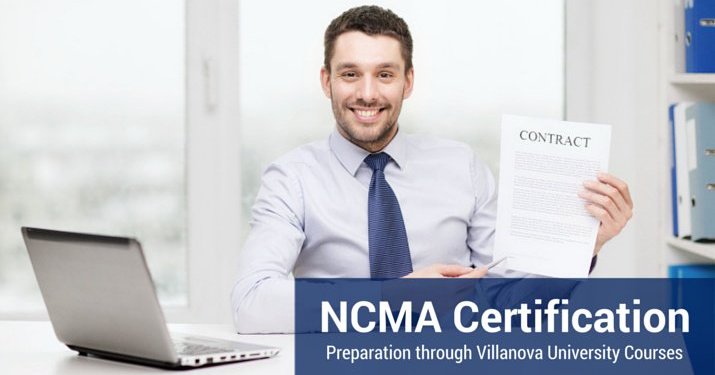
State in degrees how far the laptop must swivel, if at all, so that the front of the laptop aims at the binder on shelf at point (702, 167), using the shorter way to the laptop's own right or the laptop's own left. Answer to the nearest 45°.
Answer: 0° — it already faces it

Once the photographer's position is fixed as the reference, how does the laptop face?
facing away from the viewer and to the right of the viewer

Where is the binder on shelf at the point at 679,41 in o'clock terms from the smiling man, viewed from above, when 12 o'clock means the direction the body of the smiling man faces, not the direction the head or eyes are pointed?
The binder on shelf is roughly at 8 o'clock from the smiling man.

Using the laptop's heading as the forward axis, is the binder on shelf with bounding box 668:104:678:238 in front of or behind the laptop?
in front

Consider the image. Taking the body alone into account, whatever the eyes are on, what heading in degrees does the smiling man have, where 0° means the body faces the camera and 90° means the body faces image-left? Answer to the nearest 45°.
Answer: approximately 0°

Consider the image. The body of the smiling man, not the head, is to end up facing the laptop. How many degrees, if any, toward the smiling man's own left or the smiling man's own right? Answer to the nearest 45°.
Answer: approximately 45° to the smiling man's own right

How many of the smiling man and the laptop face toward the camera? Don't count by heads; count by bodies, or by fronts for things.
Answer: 1

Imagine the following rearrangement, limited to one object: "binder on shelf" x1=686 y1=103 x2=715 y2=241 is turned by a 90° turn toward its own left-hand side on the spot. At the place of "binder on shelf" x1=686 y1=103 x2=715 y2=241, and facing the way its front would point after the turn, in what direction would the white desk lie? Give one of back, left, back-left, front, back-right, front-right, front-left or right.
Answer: right

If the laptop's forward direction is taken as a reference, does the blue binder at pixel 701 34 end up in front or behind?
in front

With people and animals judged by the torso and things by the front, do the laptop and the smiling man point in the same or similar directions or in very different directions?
very different directions

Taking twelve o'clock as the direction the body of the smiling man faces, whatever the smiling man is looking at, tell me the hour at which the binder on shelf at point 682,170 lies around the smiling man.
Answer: The binder on shelf is roughly at 8 o'clock from the smiling man.
